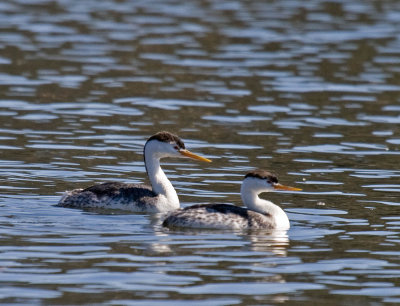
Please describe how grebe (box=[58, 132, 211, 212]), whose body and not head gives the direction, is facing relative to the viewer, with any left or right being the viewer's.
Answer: facing to the right of the viewer

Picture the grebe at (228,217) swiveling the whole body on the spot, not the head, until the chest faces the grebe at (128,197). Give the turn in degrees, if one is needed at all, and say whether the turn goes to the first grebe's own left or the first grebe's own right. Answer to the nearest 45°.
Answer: approximately 135° to the first grebe's own left

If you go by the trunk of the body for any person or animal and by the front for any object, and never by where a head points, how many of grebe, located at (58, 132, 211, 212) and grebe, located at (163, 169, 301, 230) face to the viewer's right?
2

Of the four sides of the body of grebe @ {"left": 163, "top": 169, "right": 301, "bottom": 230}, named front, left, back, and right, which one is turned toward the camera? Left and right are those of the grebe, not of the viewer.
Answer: right

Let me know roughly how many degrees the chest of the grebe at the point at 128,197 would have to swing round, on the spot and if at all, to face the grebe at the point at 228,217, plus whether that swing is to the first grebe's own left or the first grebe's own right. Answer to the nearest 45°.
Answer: approximately 45° to the first grebe's own right
